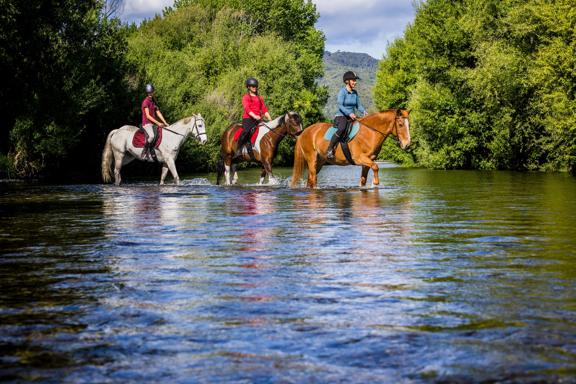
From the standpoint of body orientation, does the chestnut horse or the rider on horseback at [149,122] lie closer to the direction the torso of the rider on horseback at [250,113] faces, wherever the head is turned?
the chestnut horse

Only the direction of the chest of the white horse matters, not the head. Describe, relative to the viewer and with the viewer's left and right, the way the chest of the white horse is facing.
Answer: facing to the right of the viewer

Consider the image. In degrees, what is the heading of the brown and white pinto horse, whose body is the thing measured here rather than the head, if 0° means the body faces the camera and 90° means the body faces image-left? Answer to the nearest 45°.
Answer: approximately 270°

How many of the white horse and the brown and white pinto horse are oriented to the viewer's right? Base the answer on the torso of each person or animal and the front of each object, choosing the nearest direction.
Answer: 2

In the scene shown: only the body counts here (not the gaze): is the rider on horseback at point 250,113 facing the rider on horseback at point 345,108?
yes

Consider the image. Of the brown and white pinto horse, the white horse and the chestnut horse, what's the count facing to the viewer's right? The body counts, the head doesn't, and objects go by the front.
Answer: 3

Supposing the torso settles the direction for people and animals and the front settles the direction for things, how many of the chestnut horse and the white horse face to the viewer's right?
2

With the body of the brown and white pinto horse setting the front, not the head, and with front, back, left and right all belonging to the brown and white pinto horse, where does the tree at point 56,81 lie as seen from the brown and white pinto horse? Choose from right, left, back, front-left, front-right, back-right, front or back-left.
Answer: back-left

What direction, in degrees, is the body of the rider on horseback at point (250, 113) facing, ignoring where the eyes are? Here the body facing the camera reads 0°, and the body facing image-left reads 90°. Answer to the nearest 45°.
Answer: approximately 315°

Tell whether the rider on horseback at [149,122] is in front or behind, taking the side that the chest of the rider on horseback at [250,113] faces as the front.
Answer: behind

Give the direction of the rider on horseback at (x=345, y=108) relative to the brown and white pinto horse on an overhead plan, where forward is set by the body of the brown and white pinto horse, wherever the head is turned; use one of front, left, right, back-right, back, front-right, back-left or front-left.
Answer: front-right

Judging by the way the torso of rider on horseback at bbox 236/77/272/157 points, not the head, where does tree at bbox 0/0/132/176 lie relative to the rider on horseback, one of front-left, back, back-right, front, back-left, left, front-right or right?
back

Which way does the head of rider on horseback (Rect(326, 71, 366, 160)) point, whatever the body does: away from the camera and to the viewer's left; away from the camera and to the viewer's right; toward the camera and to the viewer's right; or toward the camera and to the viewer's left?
toward the camera and to the viewer's right

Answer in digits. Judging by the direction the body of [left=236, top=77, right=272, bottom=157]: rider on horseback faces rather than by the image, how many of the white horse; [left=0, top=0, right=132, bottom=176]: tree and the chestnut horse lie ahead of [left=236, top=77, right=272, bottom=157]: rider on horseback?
1

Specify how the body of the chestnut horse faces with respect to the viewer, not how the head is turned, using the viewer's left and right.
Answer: facing to the right of the viewer

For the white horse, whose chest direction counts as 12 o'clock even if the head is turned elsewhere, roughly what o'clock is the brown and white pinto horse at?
The brown and white pinto horse is roughly at 1 o'clock from the white horse.
